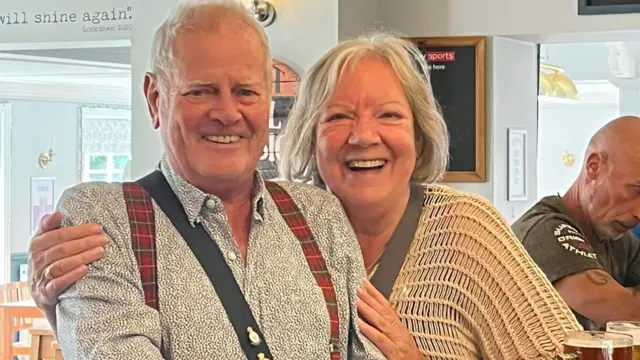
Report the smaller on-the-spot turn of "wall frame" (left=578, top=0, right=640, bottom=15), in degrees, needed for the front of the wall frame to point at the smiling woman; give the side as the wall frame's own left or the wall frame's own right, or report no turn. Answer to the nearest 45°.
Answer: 0° — it already faces them

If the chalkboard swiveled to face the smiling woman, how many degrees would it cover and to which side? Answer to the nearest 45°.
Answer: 0° — it already faces them

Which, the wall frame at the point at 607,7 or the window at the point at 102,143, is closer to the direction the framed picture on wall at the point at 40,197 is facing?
the wall frame

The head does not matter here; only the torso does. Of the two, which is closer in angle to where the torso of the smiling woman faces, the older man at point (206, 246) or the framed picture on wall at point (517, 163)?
the older man

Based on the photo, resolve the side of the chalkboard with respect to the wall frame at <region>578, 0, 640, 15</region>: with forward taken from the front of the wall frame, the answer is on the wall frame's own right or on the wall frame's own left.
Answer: on the wall frame's own right

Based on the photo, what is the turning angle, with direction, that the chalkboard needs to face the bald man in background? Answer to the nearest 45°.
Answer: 0° — it already faces them

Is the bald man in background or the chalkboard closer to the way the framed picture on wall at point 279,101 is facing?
the bald man in background

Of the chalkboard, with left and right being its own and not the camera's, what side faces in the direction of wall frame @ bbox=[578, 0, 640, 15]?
left

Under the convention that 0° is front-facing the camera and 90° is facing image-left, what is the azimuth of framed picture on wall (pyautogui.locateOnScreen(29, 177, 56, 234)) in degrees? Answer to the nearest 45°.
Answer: approximately 0°

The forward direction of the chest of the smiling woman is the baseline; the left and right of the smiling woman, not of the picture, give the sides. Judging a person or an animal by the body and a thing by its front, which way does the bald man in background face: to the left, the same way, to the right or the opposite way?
to the left
